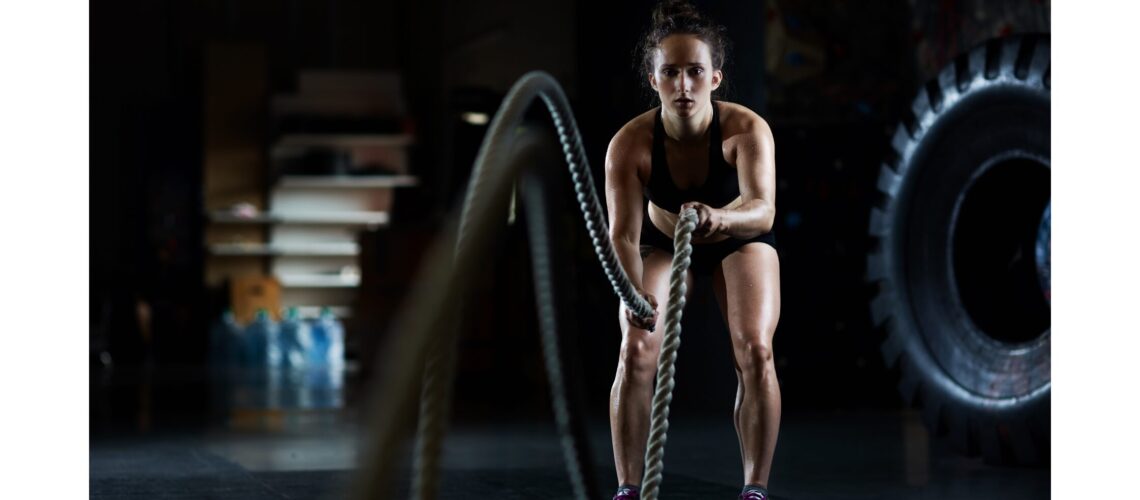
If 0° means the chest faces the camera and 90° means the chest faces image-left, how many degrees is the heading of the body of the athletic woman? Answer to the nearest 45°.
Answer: approximately 0°

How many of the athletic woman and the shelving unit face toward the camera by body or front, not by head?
2

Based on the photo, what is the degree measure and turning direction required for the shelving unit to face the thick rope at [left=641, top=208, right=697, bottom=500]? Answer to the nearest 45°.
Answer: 0° — it already faces it

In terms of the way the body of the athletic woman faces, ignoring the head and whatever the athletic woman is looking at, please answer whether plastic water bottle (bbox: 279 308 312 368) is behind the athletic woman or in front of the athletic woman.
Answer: behind

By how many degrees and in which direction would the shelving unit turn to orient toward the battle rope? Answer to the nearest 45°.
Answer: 0° — it already faces it

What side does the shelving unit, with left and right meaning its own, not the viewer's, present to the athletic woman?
front
